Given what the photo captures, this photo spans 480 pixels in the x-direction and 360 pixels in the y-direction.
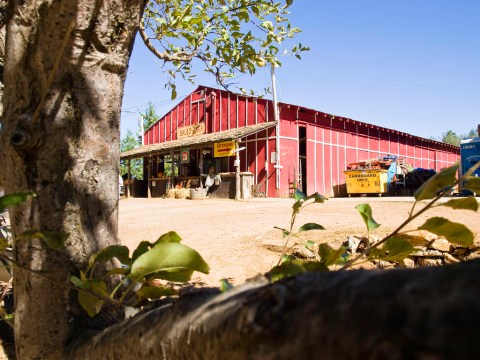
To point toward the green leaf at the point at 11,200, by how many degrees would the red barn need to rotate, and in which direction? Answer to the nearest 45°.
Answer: approximately 45° to its left

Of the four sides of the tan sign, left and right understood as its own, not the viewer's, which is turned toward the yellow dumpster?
left

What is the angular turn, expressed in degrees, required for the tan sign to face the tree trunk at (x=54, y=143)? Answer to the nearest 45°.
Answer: approximately 45° to its left

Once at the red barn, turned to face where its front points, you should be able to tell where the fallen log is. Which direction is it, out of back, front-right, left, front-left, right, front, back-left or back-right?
front-left
